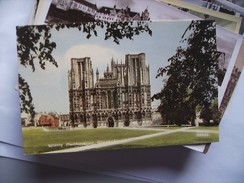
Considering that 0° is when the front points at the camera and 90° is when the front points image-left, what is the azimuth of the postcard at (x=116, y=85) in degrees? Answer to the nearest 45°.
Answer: approximately 0°
